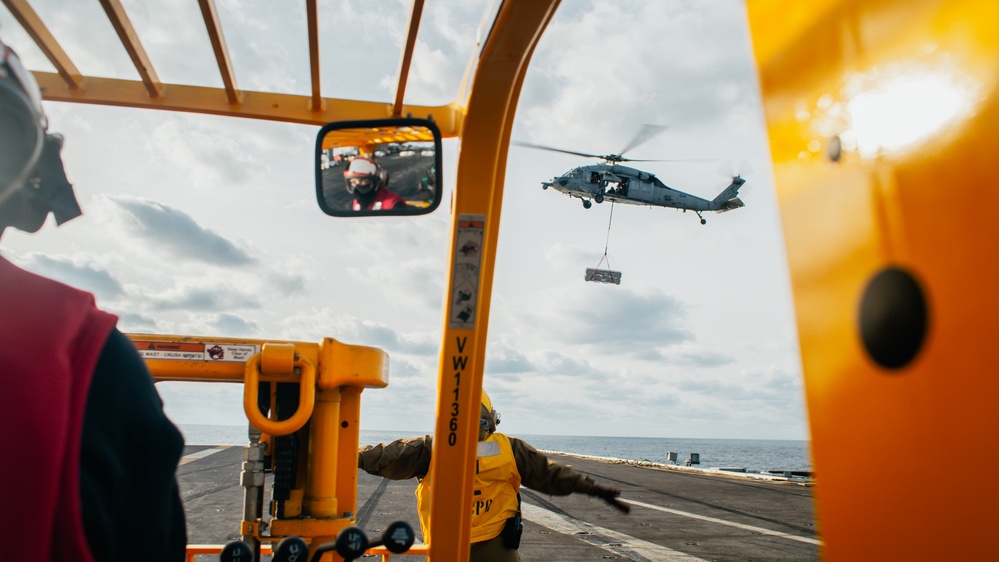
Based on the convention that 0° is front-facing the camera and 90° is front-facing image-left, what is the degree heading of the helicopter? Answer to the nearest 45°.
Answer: approximately 90°

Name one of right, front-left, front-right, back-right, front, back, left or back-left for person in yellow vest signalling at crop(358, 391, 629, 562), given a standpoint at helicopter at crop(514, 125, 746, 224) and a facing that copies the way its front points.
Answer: left

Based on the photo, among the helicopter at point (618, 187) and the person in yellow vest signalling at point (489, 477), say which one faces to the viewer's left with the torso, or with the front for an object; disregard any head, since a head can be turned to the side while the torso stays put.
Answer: the helicopter

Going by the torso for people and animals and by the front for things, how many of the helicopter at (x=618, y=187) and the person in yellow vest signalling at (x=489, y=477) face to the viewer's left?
1

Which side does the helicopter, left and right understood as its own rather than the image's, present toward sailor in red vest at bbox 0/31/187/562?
left

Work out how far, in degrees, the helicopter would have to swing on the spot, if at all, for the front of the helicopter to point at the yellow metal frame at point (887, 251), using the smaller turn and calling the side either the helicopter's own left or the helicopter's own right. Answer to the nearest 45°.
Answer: approximately 90° to the helicopter's own left

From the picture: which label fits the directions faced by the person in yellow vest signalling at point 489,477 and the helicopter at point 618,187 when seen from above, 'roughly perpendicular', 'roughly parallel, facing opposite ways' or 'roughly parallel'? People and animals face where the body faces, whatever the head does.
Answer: roughly perpendicular
